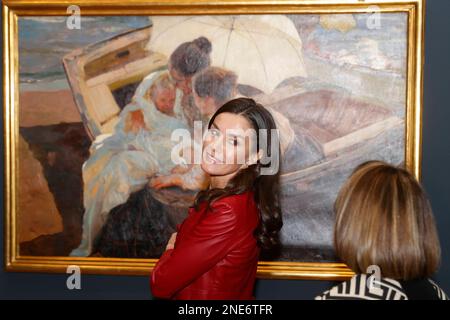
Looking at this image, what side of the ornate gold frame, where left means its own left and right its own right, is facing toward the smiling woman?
front

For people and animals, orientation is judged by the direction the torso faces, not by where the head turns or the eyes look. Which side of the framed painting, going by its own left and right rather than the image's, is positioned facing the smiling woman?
front

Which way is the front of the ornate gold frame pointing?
toward the camera
